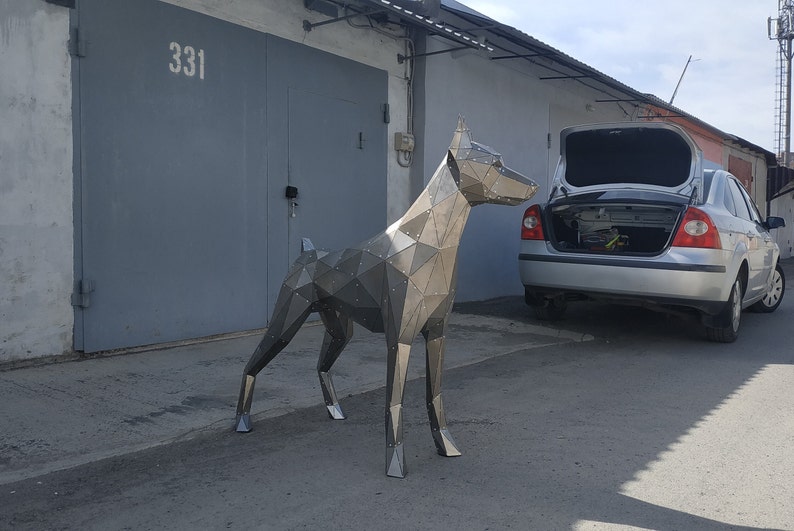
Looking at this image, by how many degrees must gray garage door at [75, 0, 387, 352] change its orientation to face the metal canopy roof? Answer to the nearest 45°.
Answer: approximately 90° to its left

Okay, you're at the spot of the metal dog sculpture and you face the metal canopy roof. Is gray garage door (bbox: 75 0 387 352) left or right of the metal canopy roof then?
left

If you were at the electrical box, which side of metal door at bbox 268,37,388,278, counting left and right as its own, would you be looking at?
left

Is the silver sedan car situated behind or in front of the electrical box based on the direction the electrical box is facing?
in front

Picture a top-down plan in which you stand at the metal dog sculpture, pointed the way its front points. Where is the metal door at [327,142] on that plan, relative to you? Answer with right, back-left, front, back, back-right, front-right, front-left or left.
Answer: back-left

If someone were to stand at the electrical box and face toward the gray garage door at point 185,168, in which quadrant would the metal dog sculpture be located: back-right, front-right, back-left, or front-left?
front-left

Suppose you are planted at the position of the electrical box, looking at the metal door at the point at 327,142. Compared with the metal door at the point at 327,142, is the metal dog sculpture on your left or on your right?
left

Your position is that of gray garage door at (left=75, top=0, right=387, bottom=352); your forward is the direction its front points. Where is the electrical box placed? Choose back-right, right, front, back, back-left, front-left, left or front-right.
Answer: left

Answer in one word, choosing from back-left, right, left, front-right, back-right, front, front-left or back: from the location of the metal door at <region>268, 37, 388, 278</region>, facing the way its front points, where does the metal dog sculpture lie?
front-right

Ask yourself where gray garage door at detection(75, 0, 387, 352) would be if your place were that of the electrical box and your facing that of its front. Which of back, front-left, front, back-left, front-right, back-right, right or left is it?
right

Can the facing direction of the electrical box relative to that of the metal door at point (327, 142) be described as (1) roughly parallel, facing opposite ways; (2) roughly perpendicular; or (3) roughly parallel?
roughly parallel

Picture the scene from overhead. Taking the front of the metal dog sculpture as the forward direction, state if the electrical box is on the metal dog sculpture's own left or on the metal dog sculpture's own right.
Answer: on the metal dog sculpture's own left

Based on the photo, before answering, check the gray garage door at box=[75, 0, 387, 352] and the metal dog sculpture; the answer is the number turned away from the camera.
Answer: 0

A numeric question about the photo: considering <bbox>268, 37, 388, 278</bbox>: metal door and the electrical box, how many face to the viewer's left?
0

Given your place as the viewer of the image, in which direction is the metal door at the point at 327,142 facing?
facing the viewer and to the right of the viewer

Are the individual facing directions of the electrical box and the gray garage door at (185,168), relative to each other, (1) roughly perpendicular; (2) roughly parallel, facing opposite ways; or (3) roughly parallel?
roughly parallel
